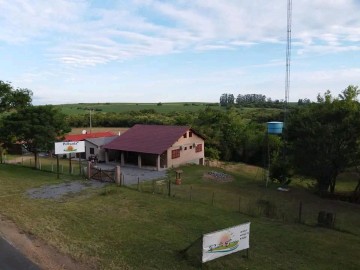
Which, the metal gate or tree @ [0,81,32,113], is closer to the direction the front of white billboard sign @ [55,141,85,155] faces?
the metal gate

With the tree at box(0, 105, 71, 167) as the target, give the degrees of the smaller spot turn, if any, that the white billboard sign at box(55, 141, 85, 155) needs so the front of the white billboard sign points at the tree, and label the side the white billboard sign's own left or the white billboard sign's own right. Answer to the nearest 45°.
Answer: approximately 135° to the white billboard sign's own right

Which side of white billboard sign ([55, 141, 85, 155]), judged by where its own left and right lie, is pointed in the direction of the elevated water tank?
left

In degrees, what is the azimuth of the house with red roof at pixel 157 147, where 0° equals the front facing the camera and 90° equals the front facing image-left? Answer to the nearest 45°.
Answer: approximately 45°

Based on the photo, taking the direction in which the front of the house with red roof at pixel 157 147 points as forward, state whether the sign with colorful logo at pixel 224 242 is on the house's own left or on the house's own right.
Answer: on the house's own left

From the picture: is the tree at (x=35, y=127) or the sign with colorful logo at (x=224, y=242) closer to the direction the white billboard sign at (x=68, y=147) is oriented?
the sign with colorful logo

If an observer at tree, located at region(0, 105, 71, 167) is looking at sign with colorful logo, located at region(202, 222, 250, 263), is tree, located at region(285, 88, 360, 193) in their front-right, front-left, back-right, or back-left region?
front-left

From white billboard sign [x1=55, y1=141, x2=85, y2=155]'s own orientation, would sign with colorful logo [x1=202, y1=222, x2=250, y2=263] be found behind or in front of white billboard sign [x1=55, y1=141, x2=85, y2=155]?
in front

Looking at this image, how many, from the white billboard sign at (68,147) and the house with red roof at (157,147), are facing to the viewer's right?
0

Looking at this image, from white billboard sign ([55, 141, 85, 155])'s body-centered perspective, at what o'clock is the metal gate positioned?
The metal gate is roughly at 11 o'clock from the white billboard sign.

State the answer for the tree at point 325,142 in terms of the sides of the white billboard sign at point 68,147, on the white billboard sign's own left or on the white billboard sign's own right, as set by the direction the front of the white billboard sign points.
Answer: on the white billboard sign's own left

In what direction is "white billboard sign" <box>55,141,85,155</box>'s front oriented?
toward the camera

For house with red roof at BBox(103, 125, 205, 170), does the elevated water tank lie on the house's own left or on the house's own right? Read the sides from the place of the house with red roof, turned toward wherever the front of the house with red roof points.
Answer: on the house's own left

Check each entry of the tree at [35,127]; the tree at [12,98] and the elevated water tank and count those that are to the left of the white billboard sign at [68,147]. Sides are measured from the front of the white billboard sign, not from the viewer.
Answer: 1

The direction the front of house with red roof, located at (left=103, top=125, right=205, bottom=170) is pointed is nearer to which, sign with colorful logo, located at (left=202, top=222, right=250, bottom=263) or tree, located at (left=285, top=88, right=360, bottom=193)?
the sign with colorful logo
